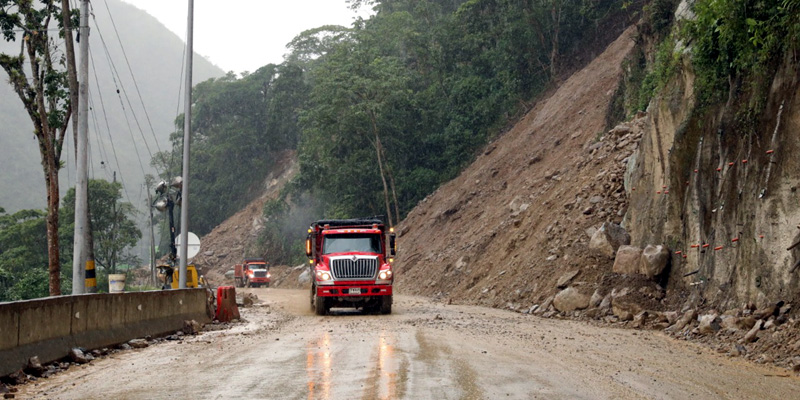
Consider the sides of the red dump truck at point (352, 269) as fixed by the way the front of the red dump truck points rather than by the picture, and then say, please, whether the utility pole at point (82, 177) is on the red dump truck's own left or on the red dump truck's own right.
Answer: on the red dump truck's own right

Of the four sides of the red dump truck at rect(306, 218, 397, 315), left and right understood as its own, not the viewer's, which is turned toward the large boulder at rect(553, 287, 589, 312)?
left

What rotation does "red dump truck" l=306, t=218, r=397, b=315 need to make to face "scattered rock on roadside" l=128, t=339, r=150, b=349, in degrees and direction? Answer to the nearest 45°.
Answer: approximately 45° to its right

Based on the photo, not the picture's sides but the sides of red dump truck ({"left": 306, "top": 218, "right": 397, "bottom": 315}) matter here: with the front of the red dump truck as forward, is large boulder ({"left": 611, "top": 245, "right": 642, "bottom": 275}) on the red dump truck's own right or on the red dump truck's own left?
on the red dump truck's own left

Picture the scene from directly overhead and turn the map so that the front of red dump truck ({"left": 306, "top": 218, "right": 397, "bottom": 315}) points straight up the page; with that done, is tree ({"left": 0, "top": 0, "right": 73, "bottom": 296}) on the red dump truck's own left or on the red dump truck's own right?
on the red dump truck's own right

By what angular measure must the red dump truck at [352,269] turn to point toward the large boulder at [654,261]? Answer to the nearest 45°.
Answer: approximately 45° to its left

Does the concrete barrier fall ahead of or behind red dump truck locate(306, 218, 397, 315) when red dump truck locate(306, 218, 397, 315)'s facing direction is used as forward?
ahead

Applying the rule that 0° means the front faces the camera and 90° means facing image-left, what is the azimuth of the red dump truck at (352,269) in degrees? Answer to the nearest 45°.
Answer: approximately 0°

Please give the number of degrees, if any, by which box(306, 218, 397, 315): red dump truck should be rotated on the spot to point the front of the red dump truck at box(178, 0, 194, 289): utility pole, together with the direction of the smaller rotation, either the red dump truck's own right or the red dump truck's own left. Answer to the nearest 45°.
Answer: approximately 90° to the red dump truck's own right
